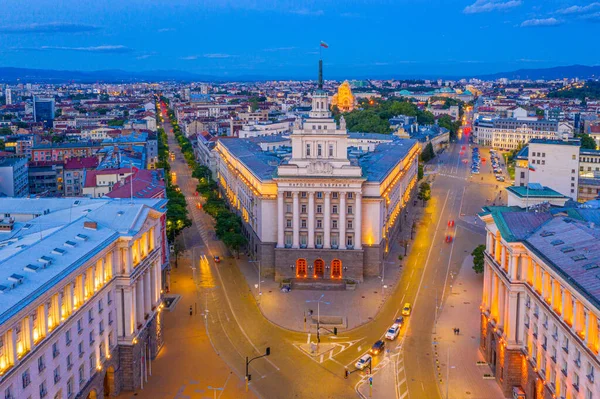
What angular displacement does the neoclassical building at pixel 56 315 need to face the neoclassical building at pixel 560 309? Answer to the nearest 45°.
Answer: approximately 45° to its left

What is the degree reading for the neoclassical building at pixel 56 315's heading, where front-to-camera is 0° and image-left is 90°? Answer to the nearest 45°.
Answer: approximately 315°

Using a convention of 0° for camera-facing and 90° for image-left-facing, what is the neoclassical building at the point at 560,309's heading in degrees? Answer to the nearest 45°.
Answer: approximately 45°
